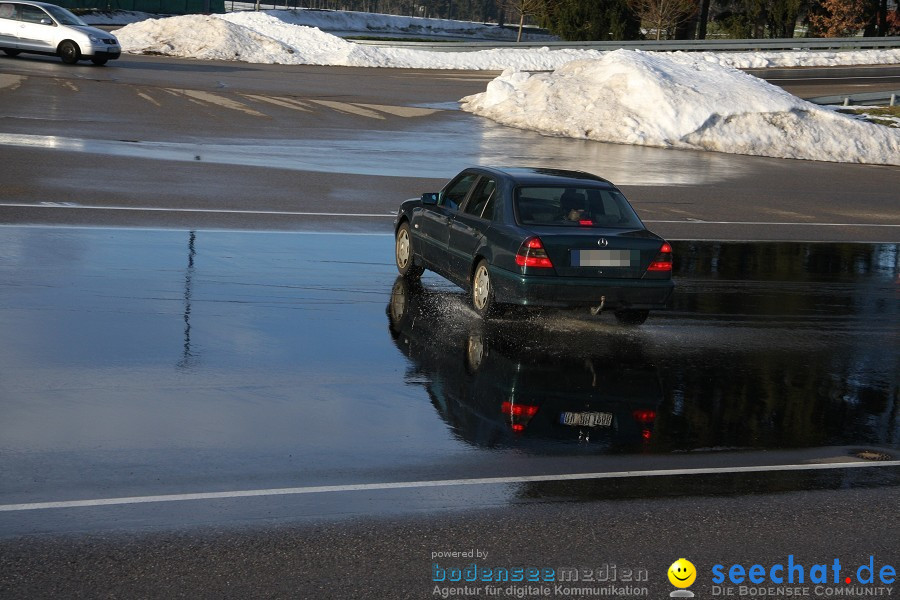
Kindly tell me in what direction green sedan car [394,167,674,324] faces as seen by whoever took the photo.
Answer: facing away from the viewer and to the left of the viewer

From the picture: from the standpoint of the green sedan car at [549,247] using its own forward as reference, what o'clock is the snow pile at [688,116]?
The snow pile is roughly at 2 o'clock from the green sedan car.

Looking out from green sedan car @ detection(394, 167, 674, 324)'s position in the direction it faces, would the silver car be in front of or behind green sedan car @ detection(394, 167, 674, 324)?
in front

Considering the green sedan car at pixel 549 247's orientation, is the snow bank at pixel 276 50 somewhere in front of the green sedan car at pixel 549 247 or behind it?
in front

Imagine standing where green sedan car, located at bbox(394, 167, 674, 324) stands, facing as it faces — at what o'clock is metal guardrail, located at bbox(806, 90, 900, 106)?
The metal guardrail is roughly at 2 o'clock from the green sedan car.
